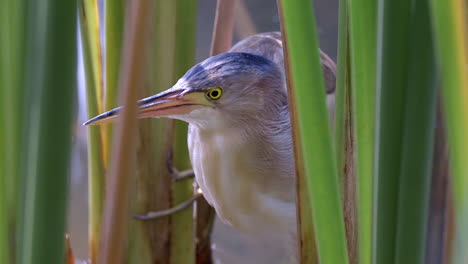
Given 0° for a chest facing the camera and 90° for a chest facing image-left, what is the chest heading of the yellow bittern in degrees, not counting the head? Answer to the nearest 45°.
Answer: approximately 45°

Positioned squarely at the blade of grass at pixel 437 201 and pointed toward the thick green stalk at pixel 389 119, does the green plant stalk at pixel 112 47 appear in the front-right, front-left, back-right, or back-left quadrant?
front-right

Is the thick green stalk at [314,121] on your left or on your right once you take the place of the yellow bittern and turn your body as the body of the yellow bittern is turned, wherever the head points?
on your left

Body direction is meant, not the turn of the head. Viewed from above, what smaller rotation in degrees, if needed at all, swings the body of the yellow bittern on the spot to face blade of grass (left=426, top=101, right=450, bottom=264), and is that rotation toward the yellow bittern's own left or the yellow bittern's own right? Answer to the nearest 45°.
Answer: approximately 135° to the yellow bittern's own left

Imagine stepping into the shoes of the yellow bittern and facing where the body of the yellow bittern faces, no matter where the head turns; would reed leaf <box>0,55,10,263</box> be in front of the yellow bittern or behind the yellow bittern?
in front

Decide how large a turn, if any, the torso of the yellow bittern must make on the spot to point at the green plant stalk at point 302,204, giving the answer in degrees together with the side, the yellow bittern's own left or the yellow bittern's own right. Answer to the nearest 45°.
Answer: approximately 45° to the yellow bittern's own left
